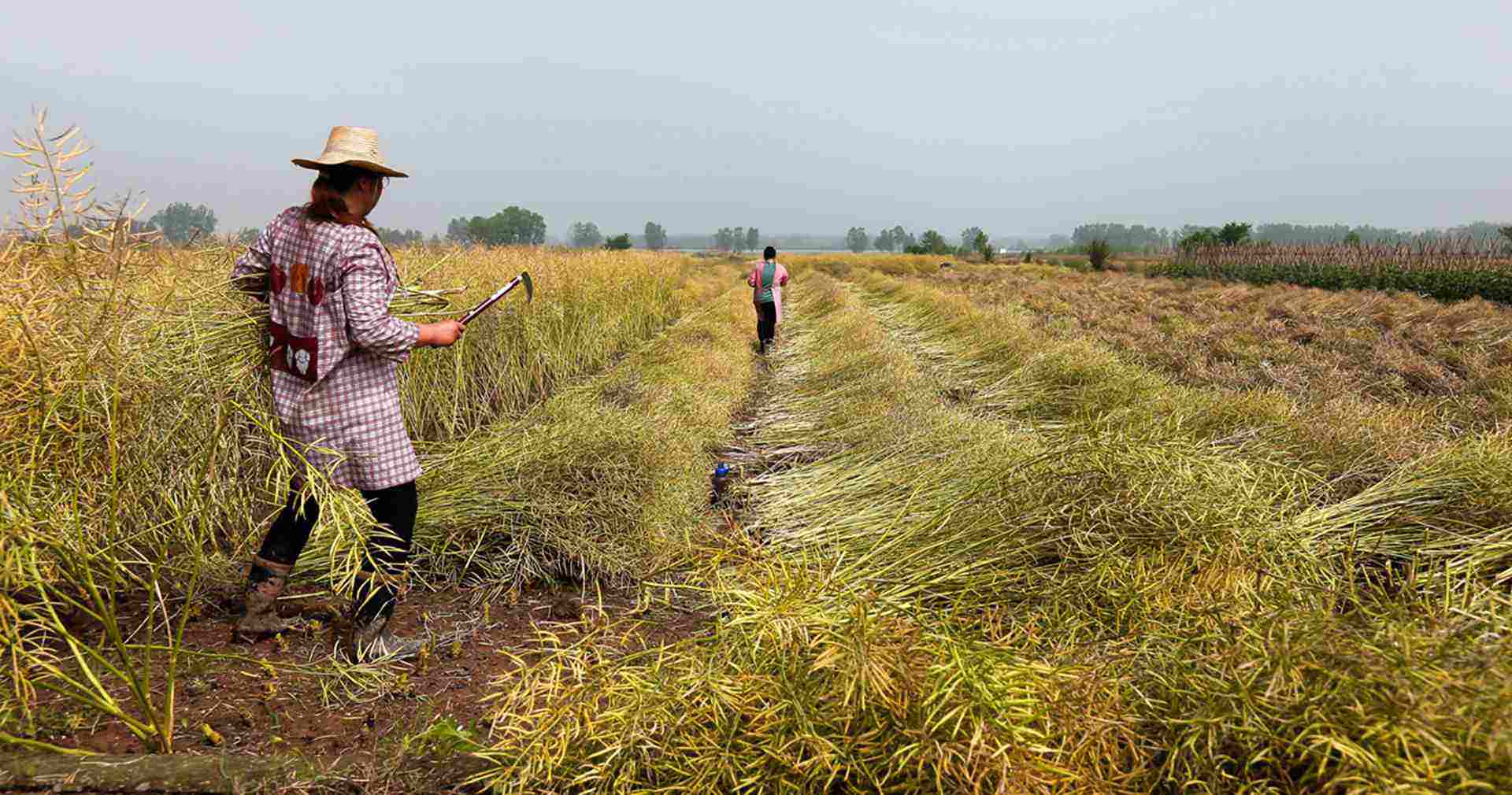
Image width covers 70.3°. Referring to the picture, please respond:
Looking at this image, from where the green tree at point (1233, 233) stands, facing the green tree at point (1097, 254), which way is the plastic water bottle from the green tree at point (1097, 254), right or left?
left

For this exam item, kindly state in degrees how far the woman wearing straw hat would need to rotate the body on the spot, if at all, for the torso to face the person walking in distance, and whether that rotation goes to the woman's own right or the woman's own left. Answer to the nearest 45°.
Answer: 0° — they already face them

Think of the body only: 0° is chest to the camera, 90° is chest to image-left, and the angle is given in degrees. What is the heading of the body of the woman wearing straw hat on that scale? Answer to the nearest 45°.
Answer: approximately 225°

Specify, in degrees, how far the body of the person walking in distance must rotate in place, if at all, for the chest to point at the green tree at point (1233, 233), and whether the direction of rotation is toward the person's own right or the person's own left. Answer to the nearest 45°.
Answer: approximately 45° to the person's own right

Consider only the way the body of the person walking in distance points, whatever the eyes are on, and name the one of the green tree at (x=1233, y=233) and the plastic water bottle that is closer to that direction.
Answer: the green tree

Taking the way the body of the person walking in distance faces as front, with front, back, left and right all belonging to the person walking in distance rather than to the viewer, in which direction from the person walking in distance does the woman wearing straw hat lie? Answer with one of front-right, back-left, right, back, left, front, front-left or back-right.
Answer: back

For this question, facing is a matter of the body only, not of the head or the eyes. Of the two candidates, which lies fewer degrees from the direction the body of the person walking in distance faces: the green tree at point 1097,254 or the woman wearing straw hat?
the green tree

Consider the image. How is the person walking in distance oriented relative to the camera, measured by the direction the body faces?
away from the camera

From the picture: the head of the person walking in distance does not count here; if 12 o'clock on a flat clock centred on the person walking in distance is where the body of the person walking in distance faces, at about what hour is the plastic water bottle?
The plastic water bottle is roughly at 6 o'clock from the person walking in distance.

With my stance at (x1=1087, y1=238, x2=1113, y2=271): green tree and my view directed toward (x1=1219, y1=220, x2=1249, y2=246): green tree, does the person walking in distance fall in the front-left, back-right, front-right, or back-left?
back-right

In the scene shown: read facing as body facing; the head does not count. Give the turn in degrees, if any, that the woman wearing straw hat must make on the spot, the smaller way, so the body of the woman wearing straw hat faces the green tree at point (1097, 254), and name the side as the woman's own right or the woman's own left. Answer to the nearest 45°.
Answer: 0° — they already face it

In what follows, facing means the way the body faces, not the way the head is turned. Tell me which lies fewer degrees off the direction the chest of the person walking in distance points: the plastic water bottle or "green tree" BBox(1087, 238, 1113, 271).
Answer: the green tree
